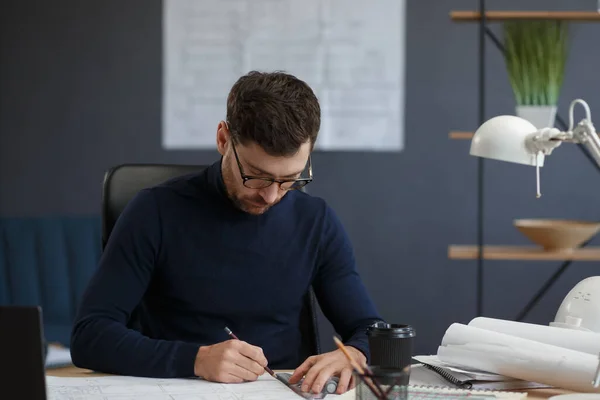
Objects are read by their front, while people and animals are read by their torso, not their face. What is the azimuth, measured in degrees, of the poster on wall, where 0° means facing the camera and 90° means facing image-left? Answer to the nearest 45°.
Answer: approximately 0°

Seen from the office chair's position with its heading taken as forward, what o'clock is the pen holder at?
The pen holder is roughly at 11 o'clock from the office chair.

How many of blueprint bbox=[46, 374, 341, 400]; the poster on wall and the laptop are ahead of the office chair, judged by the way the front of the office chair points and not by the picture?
2

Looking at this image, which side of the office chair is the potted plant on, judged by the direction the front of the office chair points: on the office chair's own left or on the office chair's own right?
on the office chair's own left

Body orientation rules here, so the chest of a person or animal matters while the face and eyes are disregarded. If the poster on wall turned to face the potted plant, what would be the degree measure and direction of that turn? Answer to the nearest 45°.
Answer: approximately 45° to its left

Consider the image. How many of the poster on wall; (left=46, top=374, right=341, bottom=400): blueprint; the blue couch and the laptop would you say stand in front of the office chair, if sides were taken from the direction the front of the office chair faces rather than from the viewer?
2

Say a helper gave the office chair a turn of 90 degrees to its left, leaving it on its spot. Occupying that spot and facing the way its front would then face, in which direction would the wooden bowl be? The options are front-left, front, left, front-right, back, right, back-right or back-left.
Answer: front-left

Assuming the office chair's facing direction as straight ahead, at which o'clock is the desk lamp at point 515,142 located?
The desk lamp is roughly at 10 o'clock from the office chair.

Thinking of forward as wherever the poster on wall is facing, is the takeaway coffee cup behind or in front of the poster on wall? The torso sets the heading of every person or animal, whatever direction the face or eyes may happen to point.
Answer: in front

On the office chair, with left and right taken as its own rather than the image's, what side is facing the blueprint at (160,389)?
front

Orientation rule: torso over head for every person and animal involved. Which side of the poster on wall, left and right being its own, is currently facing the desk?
front

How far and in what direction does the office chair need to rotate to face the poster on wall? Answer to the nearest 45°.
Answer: approximately 180°

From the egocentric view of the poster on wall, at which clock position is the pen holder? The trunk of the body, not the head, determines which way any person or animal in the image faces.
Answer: The pen holder is roughly at 12 o'clock from the poster on wall.

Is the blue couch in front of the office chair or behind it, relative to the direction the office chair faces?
behind

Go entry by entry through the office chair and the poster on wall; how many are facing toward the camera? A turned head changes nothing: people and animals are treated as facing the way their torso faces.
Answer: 2
